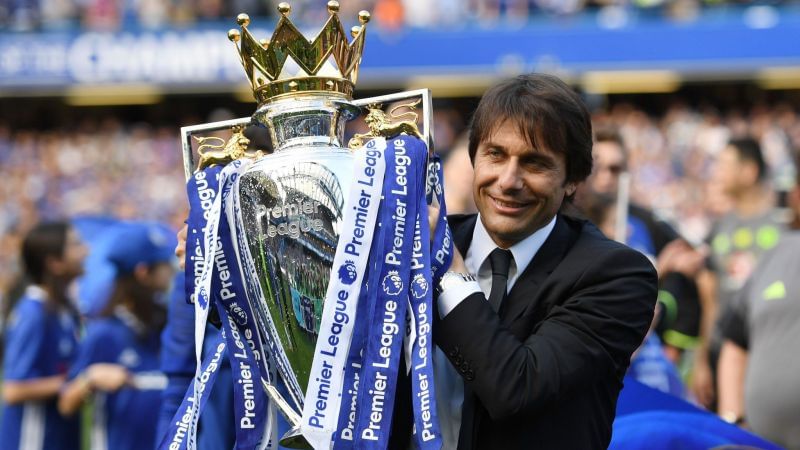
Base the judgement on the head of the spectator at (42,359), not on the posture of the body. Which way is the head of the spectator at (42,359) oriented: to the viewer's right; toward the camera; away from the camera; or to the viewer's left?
to the viewer's right

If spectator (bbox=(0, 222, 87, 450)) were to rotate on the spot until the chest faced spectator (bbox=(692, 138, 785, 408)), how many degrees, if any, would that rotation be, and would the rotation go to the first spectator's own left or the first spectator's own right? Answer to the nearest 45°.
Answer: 0° — they already face them

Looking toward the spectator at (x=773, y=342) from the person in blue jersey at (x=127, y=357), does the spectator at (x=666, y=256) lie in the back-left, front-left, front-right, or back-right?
front-left

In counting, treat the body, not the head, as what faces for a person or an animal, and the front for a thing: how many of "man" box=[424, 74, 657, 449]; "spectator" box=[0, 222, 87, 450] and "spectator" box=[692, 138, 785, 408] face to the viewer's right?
1

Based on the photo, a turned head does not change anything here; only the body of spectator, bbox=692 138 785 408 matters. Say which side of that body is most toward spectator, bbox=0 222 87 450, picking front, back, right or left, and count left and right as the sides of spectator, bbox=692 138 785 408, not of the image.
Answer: right

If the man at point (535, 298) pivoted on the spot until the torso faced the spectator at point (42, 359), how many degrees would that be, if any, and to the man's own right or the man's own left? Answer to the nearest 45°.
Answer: approximately 90° to the man's own right

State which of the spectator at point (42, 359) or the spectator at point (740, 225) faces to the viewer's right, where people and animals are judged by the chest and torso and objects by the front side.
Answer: the spectator at point (42, 359)

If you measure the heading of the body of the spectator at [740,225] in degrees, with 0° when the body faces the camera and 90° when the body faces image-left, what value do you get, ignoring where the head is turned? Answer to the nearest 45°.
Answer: approximately 45°

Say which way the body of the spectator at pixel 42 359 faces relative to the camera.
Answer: to the viewer's right

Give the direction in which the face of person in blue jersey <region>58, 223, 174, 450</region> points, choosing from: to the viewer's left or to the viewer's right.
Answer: to the viewer's right

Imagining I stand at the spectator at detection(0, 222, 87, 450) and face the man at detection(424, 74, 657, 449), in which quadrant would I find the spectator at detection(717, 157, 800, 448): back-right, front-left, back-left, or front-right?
front-left

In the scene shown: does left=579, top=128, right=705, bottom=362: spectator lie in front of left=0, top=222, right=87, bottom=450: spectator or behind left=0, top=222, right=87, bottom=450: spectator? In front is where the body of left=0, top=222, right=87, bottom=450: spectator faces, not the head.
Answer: in front

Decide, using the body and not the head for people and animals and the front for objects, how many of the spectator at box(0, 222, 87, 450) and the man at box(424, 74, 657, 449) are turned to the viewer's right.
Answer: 1

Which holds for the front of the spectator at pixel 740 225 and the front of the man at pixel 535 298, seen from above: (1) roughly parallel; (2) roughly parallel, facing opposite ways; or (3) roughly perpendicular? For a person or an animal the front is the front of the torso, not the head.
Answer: roughly parallel
